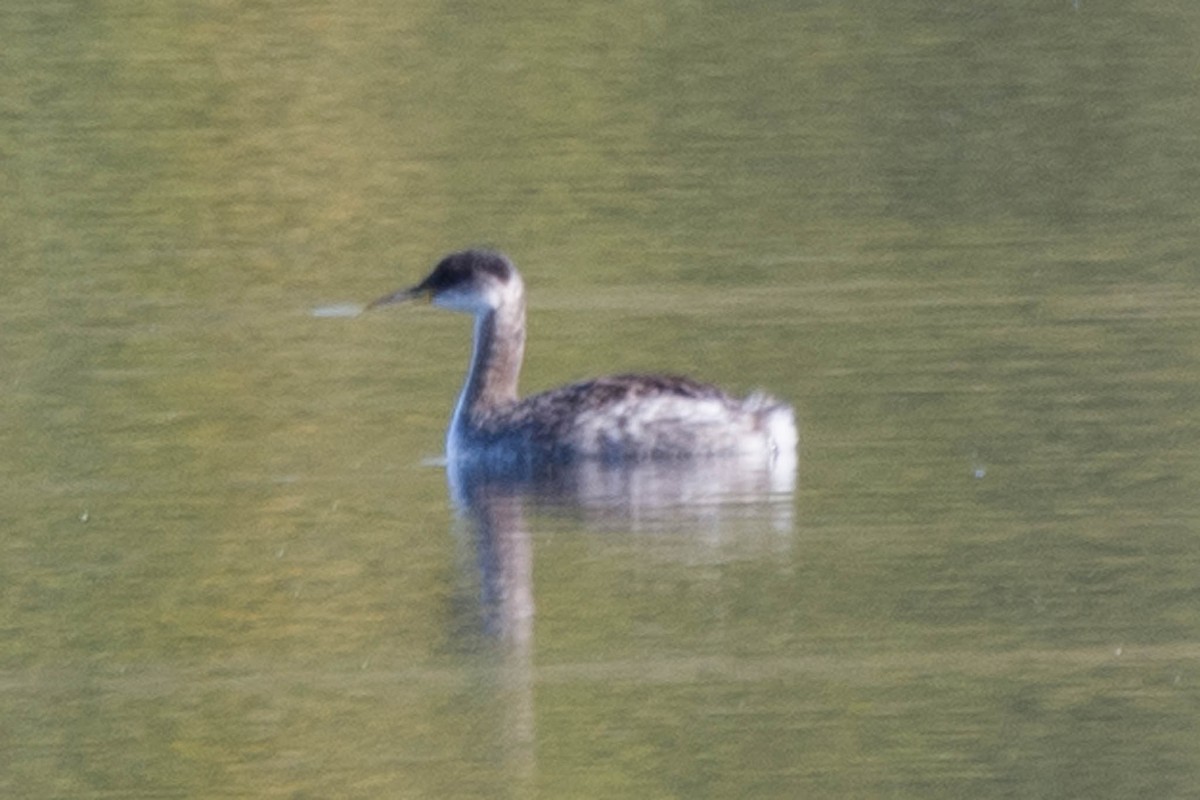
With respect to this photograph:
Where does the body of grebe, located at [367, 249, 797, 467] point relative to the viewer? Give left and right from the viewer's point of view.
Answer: facing to the left of the viewer
